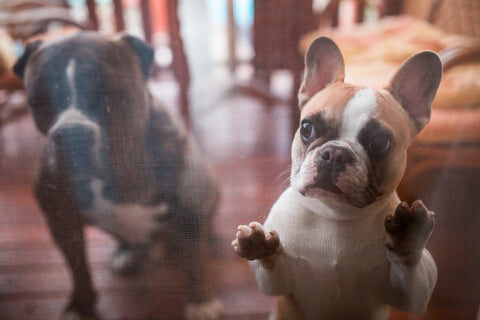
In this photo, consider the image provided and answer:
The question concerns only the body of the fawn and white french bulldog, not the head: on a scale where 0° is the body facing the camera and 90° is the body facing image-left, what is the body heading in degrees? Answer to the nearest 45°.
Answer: approximately 0°

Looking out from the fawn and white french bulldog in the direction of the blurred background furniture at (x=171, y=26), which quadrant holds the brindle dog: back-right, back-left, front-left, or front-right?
front-left

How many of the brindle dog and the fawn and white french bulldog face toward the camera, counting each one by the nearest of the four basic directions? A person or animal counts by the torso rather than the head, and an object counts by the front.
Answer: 2

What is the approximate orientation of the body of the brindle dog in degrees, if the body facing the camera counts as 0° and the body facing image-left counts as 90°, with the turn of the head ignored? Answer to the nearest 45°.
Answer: approximately 0°
